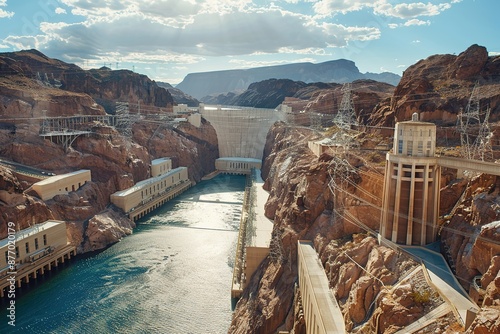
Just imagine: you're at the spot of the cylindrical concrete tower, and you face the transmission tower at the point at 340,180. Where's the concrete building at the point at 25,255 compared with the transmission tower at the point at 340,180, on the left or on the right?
left

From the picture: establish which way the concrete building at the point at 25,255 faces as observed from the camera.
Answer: facing the viewer and to the right of the viewer

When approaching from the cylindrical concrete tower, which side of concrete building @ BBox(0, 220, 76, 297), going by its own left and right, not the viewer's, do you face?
front

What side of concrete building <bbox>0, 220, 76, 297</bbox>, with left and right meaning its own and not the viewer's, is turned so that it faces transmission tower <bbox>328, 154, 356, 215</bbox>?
front
